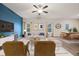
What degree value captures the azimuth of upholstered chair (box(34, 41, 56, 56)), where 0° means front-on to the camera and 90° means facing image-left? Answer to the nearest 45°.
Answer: approximately 180°

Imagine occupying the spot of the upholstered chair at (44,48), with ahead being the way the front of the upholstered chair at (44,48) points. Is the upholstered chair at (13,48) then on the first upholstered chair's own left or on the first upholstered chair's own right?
on the first upholstered chair's own left
